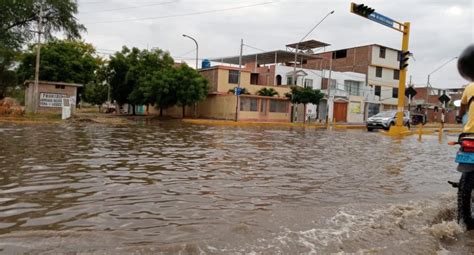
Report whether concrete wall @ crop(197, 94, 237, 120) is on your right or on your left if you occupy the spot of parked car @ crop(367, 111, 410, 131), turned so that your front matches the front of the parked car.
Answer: on your right

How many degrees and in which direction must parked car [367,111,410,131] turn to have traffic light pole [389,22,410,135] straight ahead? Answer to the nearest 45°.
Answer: approximately 45° to its left

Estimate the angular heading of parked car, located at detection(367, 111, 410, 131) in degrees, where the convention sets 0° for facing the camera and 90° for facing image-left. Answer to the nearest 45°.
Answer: approximately 45°

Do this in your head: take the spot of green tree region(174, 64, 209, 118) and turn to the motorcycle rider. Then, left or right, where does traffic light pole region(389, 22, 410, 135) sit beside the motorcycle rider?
left

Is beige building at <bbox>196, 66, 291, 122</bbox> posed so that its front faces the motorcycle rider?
yes

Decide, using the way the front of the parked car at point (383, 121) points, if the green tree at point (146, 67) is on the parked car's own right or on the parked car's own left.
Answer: on the parked car's own right
